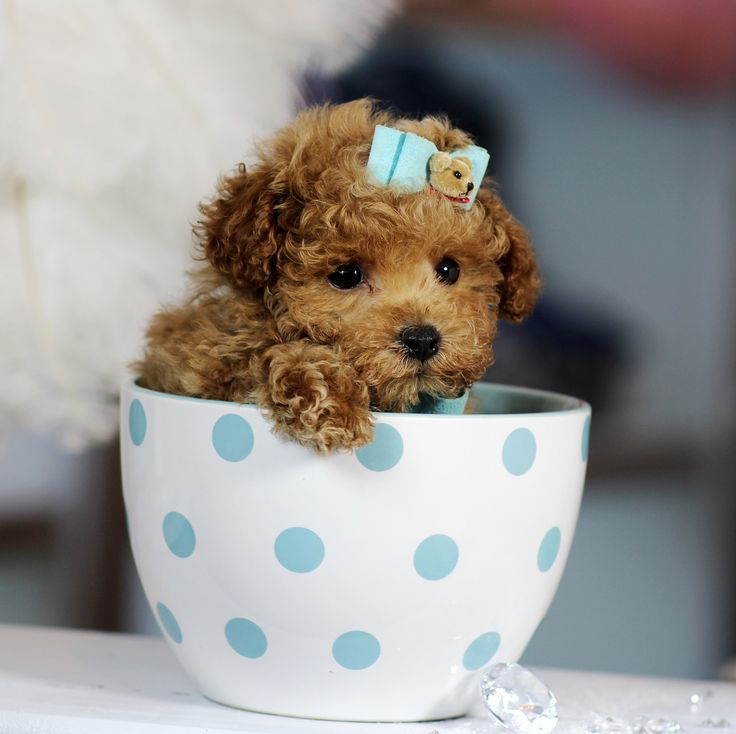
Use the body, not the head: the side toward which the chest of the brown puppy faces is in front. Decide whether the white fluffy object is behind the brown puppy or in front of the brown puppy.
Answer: behind

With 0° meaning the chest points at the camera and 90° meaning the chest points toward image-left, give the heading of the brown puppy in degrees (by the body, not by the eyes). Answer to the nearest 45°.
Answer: approximately 315°

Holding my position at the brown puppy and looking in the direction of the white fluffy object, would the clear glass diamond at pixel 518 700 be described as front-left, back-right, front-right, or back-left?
back-right
